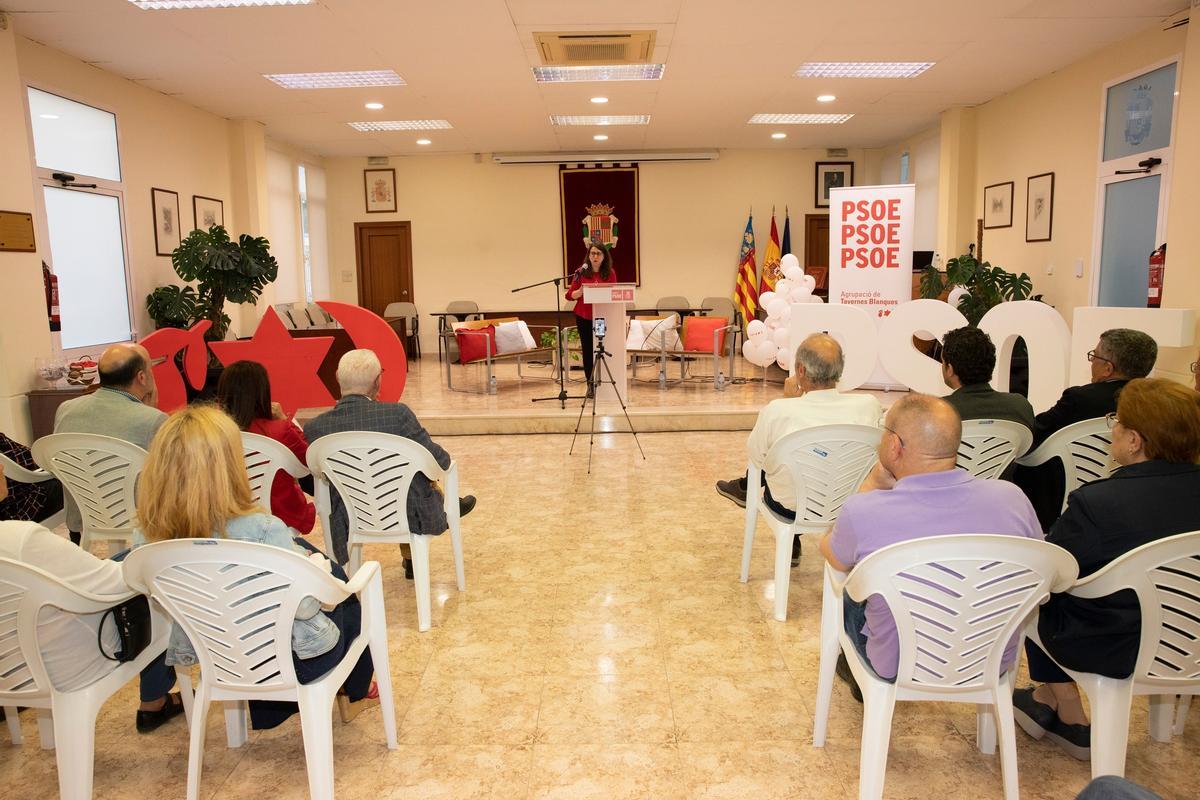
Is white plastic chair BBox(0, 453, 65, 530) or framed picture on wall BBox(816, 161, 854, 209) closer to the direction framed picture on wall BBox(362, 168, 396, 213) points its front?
the white plastic chair

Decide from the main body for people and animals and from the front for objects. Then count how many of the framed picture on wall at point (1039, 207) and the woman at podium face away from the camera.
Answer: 0

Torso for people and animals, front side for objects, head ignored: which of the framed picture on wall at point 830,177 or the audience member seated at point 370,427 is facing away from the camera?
the audience member seated

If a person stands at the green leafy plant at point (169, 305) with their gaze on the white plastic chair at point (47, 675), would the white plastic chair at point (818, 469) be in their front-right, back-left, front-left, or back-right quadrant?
front-left

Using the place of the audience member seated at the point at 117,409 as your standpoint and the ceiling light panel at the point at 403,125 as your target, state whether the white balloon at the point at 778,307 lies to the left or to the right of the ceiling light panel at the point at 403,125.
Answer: right

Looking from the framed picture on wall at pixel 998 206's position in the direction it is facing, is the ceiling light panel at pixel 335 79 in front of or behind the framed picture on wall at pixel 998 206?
in front

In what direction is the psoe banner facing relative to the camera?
toward the camera

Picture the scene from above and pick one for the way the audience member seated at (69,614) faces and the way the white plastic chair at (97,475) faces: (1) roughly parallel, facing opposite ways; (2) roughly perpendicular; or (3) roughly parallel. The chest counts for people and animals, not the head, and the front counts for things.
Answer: roughly parallel

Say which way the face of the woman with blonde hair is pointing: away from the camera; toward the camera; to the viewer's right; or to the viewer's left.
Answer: away from the camera

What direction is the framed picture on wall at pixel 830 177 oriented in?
toward the camera

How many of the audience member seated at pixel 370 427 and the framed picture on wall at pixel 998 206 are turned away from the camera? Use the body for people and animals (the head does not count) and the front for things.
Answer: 1

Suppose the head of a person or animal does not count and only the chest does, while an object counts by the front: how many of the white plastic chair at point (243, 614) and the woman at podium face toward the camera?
1

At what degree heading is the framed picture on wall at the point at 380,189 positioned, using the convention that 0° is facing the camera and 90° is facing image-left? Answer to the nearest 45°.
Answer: approximately 0°

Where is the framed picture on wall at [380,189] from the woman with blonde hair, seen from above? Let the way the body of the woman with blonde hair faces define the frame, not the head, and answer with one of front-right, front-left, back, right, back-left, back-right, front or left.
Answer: front-left

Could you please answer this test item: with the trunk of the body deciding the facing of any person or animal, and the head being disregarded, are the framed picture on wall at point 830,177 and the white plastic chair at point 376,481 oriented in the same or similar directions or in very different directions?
very different directions

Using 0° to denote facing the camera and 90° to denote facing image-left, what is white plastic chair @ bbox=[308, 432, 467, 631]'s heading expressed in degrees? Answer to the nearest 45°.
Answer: approximately 225°

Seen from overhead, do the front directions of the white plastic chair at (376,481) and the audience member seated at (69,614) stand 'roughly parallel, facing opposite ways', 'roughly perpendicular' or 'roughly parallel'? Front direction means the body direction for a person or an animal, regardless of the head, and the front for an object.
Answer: roughly parallel

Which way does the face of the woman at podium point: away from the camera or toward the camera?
toward the camera

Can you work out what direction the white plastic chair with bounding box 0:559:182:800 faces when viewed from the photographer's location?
facing away from the viewer and to the right of the viewer

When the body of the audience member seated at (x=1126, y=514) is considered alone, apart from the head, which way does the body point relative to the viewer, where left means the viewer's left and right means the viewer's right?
facing away from the viewer and to the left of the viewer
